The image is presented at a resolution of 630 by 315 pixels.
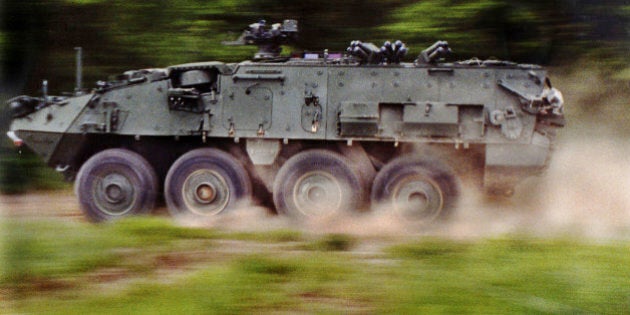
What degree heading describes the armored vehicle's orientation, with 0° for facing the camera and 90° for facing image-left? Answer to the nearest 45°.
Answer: approximately 90°
